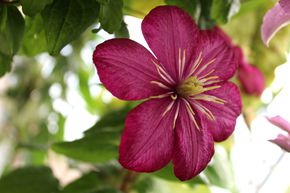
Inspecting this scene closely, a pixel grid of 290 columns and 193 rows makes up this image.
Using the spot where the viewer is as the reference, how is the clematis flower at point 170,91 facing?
facing the viewer and to the right of the viewer
